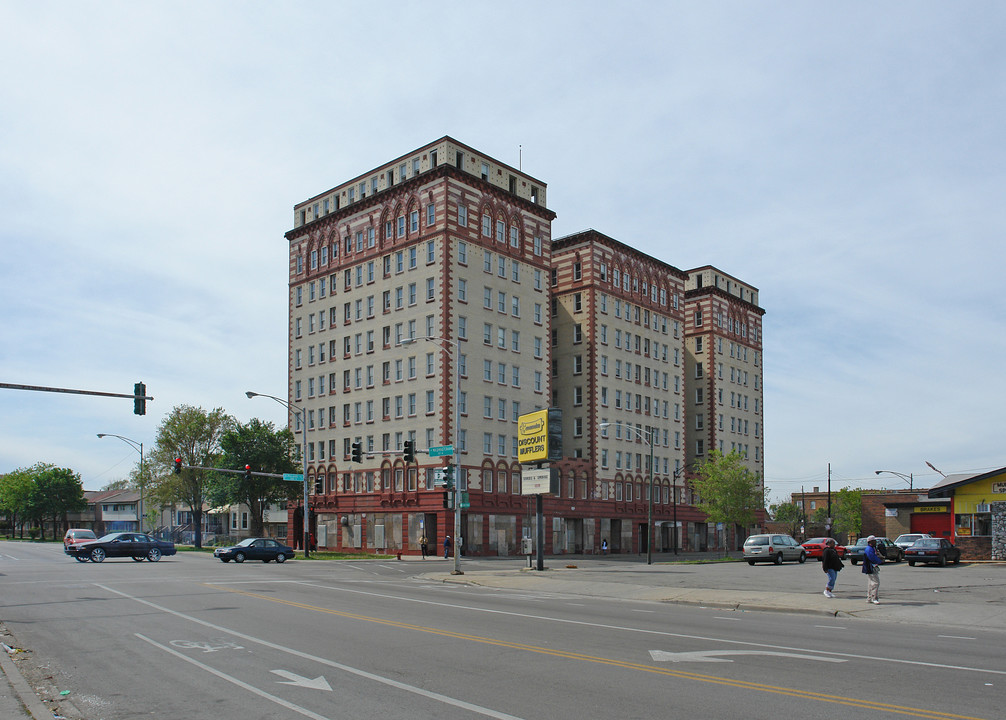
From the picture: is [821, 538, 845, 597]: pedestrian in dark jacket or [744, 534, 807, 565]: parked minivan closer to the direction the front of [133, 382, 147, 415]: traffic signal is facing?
the parked minivan

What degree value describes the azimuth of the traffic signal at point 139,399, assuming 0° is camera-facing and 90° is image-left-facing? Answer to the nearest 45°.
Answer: approximately 180°

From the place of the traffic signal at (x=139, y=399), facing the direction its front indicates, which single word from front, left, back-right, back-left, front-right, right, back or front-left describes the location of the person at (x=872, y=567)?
back-right

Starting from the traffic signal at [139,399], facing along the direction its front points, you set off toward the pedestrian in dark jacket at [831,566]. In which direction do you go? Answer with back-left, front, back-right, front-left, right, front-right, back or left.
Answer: back-right

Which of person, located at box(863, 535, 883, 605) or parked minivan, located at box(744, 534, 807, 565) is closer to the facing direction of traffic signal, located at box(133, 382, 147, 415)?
the parked minivan
